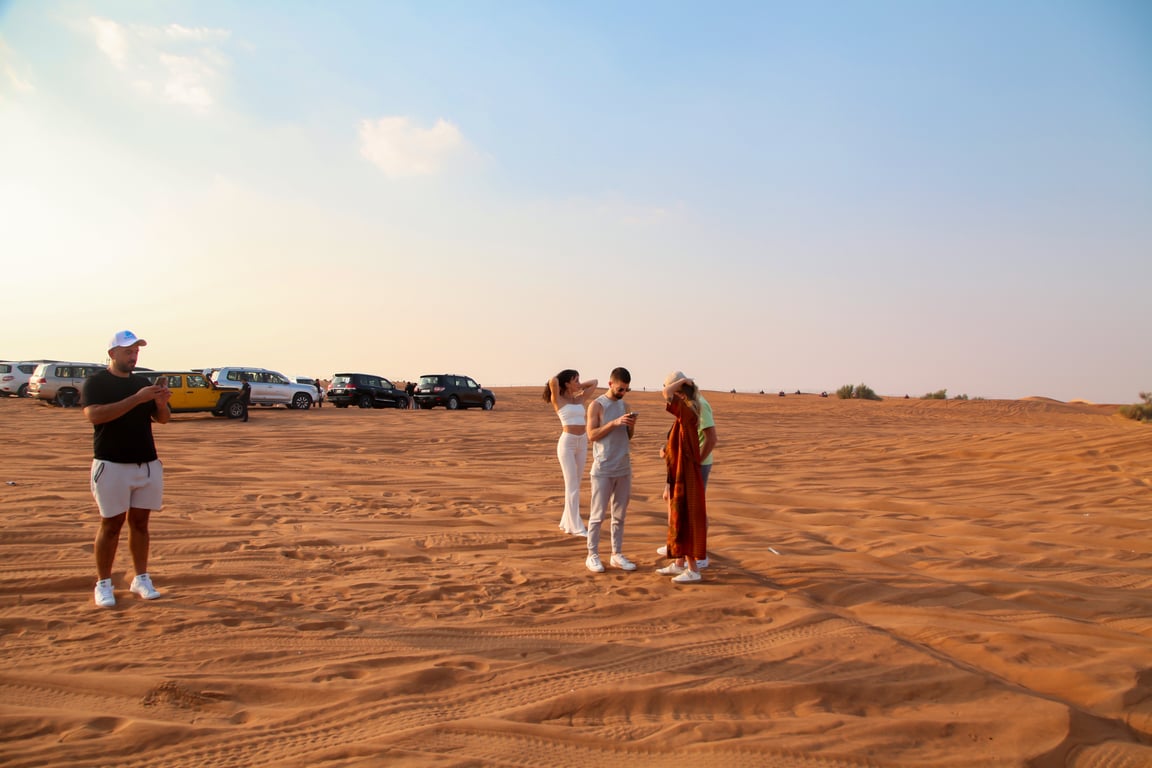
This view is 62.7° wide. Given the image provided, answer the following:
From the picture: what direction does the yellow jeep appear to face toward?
to the viewer's right

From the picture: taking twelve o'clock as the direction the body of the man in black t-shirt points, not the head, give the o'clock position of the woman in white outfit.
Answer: The woman in white outfit is roughly at 10 o'clock from the man in black t-shirt.

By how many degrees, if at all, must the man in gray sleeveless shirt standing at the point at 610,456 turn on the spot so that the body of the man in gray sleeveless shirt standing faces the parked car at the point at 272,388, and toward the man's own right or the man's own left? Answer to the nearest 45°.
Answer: approximately 180°

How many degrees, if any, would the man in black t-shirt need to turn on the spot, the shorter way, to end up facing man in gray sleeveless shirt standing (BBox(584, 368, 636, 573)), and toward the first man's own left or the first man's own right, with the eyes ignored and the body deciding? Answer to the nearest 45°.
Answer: approximately 45° to the first man's own left

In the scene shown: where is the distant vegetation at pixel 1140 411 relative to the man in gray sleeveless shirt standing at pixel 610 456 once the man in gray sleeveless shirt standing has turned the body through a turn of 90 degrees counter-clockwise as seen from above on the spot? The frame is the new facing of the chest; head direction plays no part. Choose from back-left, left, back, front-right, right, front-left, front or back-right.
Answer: front

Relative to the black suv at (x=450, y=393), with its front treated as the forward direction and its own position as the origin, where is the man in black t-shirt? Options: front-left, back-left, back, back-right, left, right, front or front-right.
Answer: back-right

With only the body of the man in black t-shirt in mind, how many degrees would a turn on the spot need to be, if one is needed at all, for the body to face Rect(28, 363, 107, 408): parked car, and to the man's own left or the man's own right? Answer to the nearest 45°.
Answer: approximately 135° to the man's own left

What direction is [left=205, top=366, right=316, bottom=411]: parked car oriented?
to the viewer's right
